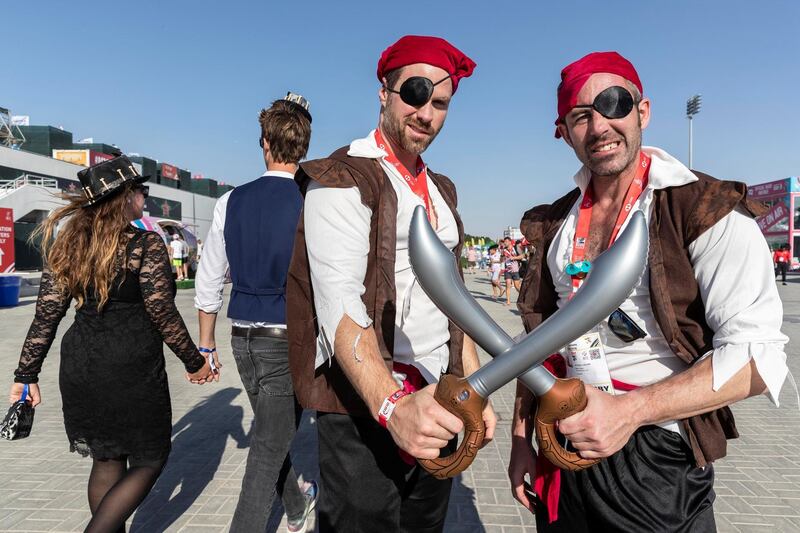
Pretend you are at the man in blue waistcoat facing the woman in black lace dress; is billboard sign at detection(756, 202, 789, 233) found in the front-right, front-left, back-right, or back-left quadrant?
back-right

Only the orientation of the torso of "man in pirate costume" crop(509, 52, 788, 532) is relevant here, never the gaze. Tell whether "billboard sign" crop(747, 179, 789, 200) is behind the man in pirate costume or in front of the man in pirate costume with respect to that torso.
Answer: behind

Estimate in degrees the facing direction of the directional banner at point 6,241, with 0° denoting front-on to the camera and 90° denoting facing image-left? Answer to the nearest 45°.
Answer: approximately 0°

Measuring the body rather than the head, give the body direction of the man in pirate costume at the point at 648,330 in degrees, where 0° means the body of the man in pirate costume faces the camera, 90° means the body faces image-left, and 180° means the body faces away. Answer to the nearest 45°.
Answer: approximately 45°

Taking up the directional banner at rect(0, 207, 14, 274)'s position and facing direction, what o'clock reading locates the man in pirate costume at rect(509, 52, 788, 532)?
The man in pirate costume is roughly at 12 o'clock from the directional banner.
